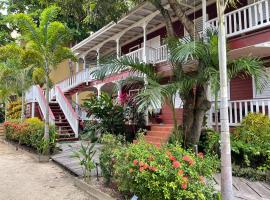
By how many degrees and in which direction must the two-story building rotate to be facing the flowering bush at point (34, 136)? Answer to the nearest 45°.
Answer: approximately 45° to its right

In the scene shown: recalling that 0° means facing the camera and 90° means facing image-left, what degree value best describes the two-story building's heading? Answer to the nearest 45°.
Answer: approximately 45°

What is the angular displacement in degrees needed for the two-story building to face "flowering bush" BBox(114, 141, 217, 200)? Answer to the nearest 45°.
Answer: approximately 45° to its left

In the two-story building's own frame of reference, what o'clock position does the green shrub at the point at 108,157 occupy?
The green shrub is roughly at 11 o'clock from the two-story building.
